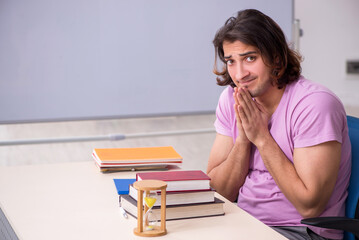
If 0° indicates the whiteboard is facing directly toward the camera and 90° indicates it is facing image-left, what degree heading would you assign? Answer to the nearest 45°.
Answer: approximately 0°

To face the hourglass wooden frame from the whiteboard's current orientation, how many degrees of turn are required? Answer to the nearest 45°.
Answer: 0° — it already faces it

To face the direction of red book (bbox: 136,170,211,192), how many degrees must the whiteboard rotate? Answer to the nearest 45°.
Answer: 0° — it already faces it

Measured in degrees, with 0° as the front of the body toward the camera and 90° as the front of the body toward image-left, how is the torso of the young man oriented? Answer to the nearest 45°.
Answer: approximately 45°

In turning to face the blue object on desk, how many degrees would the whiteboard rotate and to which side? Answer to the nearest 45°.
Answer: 0° — it already faces it

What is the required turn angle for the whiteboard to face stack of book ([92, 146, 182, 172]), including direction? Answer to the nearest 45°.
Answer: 0° — it already faces it

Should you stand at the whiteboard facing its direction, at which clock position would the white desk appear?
The white desk is roughly at 12 o'clock from the whiteboard.
